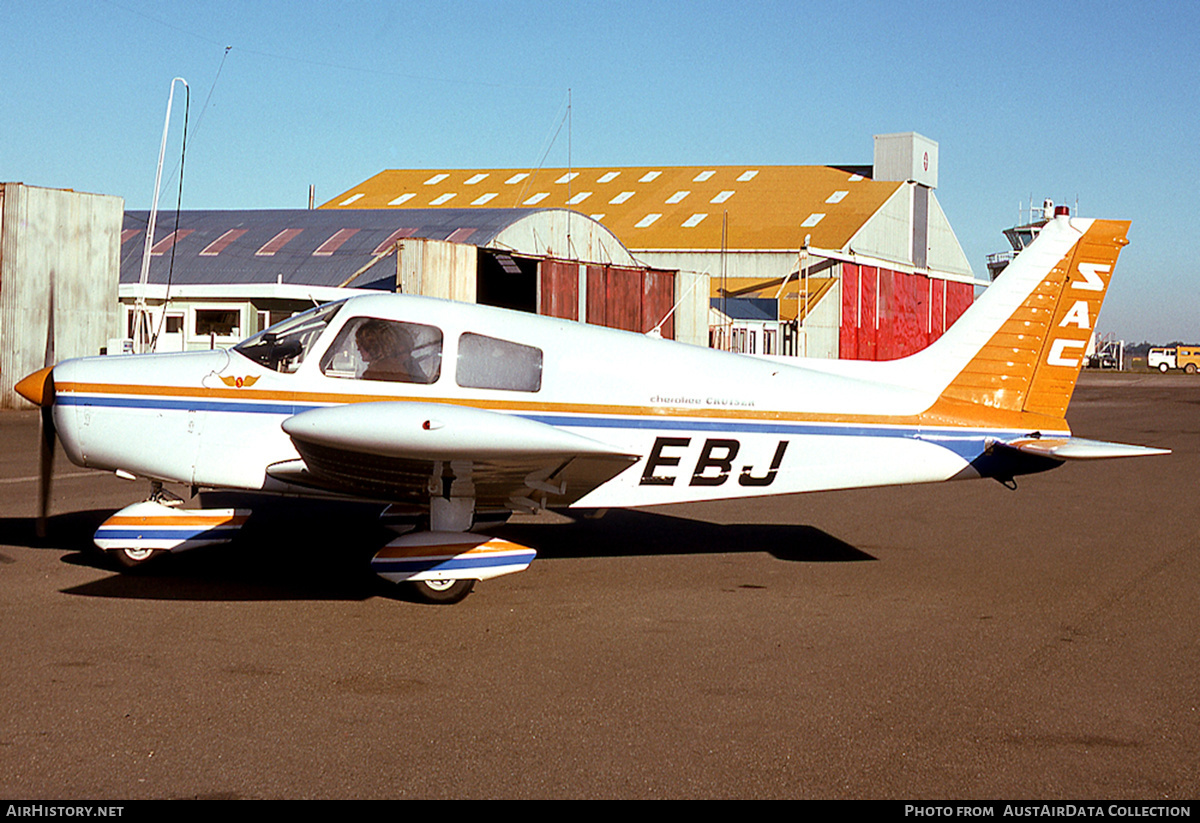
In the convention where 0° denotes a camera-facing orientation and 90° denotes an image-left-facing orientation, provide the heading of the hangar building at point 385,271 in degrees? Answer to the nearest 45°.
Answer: approximately 315°

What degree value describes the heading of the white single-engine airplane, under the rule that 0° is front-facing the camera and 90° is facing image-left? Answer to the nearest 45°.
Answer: approximately 90°

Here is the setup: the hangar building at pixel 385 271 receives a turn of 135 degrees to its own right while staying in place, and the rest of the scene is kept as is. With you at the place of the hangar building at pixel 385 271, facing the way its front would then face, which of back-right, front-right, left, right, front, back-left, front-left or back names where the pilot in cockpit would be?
left

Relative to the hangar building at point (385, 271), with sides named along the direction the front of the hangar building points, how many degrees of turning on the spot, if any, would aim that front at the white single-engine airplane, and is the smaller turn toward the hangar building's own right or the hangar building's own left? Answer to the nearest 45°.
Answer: approximately 45° to the hangar building's own right

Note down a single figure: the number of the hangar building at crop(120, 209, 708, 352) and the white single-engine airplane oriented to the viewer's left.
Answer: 1

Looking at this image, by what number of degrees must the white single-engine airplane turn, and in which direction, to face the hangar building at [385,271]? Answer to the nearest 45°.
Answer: approximately 90° to its right

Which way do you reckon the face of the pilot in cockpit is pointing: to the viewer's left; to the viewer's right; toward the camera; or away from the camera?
to the viewer's left
